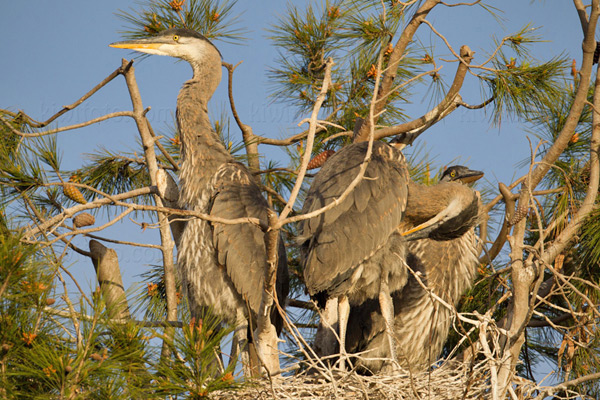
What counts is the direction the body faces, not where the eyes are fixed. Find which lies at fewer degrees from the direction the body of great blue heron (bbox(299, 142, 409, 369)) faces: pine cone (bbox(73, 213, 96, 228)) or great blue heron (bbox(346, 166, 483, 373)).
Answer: the great blue heron

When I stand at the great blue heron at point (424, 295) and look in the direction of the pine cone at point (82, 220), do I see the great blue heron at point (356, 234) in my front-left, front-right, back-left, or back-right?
front-left

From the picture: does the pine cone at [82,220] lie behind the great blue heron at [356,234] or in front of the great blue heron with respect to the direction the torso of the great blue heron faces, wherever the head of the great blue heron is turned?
behind
